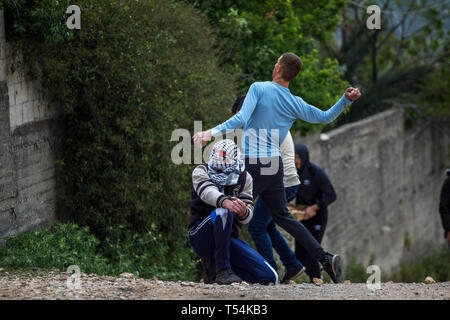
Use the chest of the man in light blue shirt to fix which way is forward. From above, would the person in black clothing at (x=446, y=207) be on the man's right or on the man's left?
on the man's right

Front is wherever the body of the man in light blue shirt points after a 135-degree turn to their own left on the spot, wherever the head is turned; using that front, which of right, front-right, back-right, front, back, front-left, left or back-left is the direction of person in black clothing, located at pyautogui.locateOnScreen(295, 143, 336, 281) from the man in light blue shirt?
back

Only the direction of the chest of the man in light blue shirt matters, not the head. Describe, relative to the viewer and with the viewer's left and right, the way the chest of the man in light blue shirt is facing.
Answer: facing away from the viewer and to the left of the viewer

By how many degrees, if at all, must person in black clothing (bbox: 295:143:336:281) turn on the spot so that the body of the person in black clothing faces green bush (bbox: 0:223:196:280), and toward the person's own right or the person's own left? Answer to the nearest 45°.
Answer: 0° — they already face it

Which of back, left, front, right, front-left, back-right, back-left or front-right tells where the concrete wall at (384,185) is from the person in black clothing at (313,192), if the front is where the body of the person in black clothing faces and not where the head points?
back-right

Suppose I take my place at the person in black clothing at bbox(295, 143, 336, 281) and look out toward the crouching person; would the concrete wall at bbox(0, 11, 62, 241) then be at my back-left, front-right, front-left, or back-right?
front-right

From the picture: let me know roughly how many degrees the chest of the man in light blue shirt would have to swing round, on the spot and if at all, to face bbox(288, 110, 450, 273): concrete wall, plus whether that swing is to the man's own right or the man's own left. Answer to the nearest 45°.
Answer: approximately 45° to the man's own right
